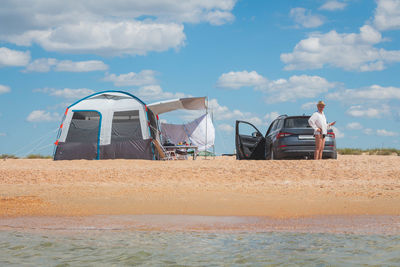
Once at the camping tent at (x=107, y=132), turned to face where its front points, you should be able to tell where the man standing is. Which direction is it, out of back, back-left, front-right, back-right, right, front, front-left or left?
front-left

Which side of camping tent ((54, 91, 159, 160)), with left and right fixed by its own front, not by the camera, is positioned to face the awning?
left

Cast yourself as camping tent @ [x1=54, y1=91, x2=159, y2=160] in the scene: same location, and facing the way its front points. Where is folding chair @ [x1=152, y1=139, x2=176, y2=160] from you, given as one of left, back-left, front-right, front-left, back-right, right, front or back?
left

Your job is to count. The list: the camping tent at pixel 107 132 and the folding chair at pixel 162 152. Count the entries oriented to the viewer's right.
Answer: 1

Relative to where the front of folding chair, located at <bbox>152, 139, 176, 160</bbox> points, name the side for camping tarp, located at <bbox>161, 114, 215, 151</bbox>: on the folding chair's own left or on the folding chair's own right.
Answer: on the folding chair's own left
